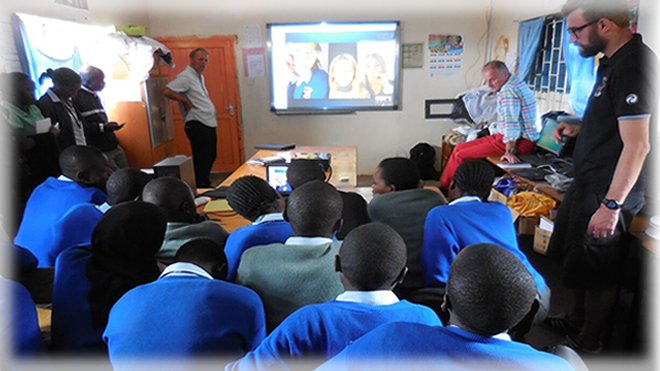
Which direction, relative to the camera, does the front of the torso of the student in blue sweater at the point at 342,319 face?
away from the camera

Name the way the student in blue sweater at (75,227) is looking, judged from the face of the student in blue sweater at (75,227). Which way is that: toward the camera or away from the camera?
away from the camera

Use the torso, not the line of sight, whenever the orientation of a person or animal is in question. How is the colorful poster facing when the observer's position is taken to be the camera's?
facing the viewer

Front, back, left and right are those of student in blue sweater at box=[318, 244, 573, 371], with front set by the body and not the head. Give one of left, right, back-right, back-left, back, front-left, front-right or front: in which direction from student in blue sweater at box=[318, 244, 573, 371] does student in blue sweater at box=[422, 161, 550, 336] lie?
front

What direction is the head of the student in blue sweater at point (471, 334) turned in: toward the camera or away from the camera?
away from the camera

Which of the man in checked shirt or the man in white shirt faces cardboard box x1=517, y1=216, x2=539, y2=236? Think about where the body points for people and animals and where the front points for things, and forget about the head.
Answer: the man in white shirt

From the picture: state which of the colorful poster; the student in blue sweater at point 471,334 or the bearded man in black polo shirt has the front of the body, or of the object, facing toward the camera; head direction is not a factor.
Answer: the colorful poster

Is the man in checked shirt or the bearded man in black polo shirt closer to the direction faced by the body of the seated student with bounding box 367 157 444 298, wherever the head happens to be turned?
the man in checked shirt

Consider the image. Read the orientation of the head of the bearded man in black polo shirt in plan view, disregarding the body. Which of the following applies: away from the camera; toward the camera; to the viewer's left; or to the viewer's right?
to the viewer's left

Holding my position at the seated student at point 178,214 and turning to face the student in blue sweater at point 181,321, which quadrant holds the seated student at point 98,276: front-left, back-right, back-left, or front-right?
front-right

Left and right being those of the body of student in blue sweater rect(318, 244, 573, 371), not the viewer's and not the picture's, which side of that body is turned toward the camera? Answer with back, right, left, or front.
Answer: back

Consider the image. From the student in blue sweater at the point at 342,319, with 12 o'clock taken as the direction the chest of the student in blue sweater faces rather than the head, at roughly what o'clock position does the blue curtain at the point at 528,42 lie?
The blue curtain is roughly at 1 o'clock from the student in blue sweater.

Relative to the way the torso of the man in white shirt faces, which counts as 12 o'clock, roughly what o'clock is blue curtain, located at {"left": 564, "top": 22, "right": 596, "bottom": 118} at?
The blue curtain is roughly at 12 o'clock from the man in white shirt.

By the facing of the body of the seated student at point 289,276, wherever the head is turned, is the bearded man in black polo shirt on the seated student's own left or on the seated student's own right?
on the seated student's own right

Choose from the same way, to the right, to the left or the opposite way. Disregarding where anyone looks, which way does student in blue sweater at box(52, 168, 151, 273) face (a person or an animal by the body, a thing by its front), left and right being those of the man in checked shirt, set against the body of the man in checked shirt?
to the right

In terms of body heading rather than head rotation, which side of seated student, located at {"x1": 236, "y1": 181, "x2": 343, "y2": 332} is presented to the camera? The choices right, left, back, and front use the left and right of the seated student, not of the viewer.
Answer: back

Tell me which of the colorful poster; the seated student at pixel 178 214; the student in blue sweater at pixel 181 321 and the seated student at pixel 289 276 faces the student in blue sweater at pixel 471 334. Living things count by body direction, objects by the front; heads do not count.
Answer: the colorful poster
